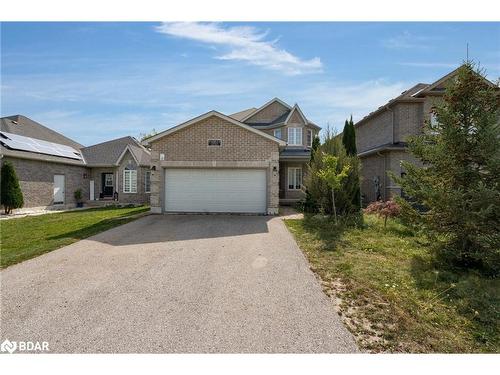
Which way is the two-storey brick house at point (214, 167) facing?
toward the camera

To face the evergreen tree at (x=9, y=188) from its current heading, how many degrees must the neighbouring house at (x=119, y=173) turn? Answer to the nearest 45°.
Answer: approximately 45° to its right

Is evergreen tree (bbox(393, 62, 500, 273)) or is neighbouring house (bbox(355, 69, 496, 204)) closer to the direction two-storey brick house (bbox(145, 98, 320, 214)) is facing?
the evergreen tree

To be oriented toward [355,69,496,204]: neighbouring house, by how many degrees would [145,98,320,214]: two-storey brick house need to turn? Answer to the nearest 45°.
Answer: approximately 90° to its left

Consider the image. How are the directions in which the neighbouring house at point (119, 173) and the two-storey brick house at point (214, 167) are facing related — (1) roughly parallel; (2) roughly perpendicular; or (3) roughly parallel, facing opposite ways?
roughly parallel

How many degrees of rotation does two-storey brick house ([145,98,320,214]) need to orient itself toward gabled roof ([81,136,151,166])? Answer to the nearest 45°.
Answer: approximately 135° to its right

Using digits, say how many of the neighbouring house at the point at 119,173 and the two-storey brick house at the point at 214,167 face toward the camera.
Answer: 2

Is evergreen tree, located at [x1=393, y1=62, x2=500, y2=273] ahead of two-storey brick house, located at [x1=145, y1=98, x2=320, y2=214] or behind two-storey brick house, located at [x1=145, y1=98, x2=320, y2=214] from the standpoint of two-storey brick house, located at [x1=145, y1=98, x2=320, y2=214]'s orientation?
ahead

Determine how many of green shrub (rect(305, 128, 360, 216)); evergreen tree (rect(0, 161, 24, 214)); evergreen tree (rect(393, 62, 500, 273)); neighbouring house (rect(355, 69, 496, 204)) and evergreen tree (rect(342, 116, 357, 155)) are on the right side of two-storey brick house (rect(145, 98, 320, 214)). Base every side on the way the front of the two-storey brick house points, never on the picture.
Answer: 1

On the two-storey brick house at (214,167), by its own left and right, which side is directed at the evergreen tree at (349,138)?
left

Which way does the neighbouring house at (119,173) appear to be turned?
toward the camera

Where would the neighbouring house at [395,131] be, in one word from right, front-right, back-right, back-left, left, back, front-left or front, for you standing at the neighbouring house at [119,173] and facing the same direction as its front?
front-left

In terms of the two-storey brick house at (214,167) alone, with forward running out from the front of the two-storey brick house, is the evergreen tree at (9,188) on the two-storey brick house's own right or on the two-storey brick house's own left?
on the two-storey brick house's own right

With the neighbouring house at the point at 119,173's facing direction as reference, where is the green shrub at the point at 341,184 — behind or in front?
in front

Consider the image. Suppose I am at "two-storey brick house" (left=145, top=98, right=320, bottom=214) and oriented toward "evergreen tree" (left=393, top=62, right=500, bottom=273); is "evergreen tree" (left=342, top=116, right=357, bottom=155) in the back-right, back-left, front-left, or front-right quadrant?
front-left
